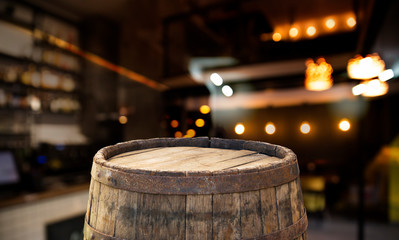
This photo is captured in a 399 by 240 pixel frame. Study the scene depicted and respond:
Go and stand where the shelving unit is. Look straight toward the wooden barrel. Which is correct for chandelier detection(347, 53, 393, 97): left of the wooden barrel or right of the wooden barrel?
left

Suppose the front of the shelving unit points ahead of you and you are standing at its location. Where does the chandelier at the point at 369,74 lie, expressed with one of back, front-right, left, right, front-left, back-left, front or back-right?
front

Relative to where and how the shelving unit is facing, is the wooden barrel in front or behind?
in front

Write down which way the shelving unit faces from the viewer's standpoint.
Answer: facing the viewer and to the right of the viewer
